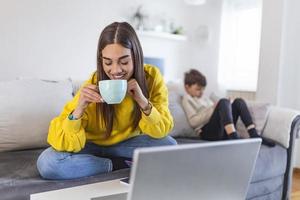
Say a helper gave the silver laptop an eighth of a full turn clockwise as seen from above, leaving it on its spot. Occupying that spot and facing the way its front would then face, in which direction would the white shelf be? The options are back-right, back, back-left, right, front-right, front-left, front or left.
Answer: front

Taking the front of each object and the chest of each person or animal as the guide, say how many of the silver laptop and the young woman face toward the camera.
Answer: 1

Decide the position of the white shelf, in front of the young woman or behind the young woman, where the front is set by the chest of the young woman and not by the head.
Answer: behind

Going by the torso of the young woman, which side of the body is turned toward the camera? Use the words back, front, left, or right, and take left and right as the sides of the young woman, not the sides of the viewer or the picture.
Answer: front

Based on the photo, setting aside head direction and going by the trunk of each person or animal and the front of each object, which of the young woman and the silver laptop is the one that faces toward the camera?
the young woman

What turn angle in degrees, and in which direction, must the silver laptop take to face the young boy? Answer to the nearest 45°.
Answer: approximately 45° to its right

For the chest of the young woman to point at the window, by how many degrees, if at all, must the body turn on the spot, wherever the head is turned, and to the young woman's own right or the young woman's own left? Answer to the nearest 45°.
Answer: approximately 135° to the young woman's own left

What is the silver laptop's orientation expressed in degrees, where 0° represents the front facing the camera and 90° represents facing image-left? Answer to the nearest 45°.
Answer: approximately 135°

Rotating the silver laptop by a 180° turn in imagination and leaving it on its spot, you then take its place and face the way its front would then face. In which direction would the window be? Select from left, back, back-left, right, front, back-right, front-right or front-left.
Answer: back-left

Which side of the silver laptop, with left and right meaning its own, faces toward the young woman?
front

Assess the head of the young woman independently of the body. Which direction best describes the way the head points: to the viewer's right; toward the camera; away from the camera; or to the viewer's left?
toward the camera
